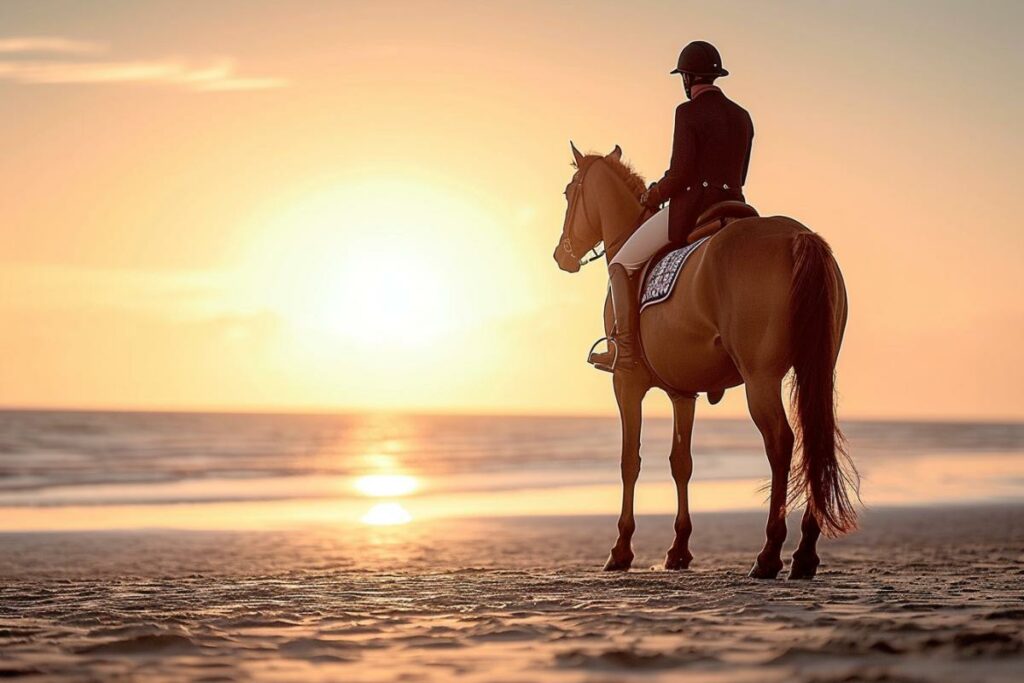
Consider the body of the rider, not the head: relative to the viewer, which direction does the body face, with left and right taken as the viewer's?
facing away from the viewer and to the left of the viewer

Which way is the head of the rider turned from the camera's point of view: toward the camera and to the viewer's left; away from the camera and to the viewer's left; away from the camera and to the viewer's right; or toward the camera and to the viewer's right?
away from the camera and to the viewer's left
